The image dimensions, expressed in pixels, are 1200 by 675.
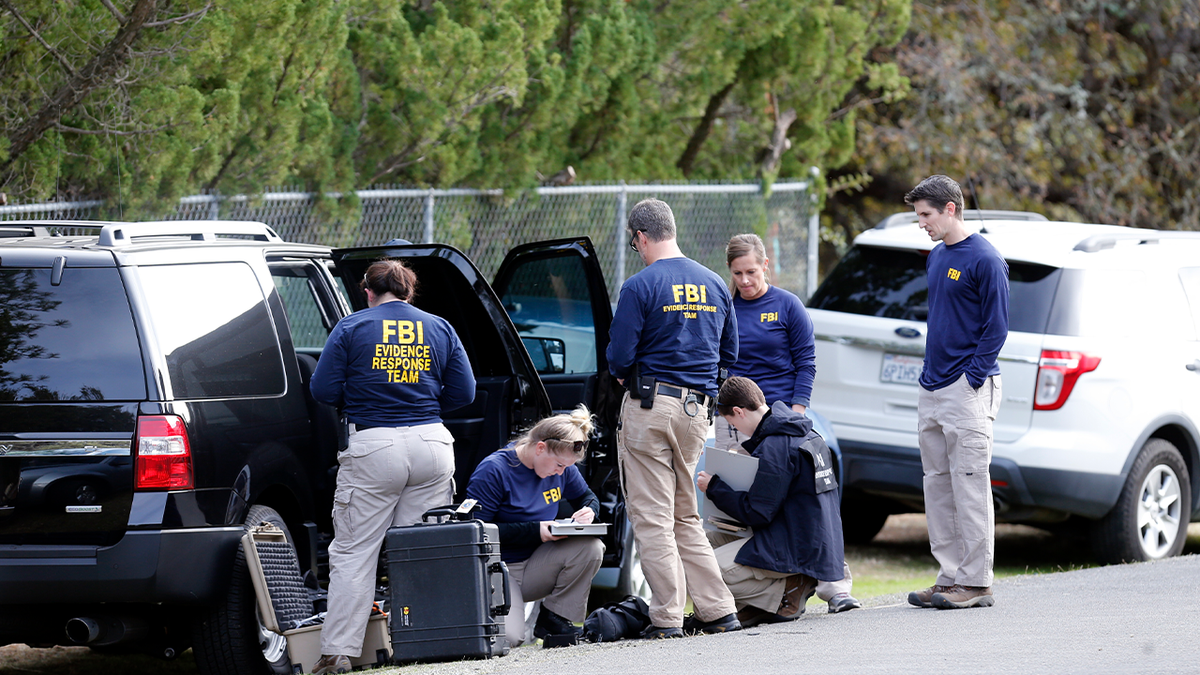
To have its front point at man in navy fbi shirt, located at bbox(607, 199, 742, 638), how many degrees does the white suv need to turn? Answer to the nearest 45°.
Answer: approximately 180°

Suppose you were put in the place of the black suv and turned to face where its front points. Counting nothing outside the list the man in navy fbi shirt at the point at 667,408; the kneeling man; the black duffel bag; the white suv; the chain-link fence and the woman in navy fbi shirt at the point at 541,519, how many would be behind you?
0

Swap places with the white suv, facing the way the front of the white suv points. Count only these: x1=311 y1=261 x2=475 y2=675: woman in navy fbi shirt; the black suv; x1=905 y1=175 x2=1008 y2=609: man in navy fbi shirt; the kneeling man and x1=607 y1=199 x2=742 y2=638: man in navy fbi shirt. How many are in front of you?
0

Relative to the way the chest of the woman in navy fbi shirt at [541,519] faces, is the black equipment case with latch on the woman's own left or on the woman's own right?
on the woman's own right

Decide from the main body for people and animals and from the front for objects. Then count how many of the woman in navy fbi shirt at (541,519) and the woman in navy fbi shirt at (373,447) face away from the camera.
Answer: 1

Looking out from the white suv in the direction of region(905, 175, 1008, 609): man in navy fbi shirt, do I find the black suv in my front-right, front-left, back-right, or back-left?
front-right

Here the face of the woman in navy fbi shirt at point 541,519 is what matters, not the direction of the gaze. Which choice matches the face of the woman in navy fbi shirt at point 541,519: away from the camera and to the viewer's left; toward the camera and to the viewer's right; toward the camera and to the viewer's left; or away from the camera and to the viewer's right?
toward the camera and to the viewer's right

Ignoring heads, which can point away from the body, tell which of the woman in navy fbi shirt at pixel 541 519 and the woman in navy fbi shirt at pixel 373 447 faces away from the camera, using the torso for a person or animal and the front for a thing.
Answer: the woman in navy fbi shirt at pixel 373 447

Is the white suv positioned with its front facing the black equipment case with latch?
no

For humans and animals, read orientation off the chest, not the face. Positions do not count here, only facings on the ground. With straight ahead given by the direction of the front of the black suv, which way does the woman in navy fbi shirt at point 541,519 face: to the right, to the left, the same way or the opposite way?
to the right

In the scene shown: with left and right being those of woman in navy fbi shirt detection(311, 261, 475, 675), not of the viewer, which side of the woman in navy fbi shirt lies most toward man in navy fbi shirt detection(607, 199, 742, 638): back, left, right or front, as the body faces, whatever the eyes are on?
right

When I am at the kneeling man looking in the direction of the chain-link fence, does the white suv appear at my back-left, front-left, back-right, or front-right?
front-right

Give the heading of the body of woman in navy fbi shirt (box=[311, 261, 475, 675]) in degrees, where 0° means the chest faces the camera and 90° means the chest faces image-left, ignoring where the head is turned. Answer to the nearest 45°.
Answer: approximately 180°

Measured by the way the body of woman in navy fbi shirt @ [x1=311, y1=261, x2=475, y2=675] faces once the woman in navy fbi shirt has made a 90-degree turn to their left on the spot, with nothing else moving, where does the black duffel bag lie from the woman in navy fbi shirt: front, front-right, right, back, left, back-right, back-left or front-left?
back

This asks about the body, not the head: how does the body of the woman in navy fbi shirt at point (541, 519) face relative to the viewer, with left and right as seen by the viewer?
facing the viewer and to the right of the viewer

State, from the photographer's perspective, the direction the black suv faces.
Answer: facing away from the viewer and to the right of the viewer

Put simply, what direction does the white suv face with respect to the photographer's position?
facing away from the viewer and to the right of the viewer

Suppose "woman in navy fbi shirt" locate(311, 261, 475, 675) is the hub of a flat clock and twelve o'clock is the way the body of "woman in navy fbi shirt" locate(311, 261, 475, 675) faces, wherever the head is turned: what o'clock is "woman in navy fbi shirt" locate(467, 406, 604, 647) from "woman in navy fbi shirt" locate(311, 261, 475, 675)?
"woman in navy fbi shirt" locate(467, 406, 604, 647) is roughly at 2 o'clock from "woman in navy fbi shirt" locate(311, 261, 475, 675).
